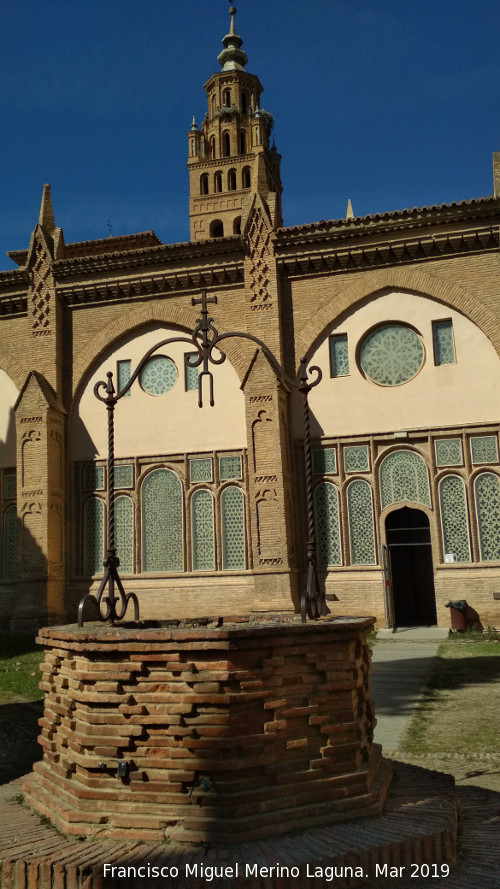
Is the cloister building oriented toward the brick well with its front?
yes

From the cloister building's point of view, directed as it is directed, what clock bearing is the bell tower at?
The bell tower is roughly at 6 o'clock from the cloister building.

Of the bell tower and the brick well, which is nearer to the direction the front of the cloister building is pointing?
the brick well

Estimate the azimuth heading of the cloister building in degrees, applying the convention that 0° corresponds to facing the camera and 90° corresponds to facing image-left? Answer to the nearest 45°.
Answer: approximately 0°
